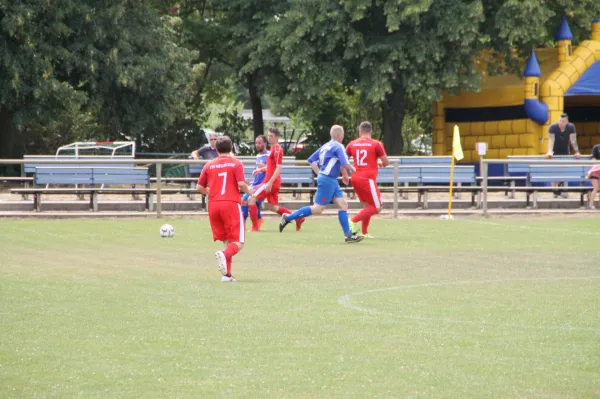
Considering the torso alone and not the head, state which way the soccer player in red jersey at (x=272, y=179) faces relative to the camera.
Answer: to the viewer's left

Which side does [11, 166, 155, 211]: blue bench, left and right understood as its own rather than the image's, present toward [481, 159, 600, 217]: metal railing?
left

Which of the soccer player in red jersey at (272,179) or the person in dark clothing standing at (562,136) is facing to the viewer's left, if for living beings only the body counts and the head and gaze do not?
the soccer player in red jersey

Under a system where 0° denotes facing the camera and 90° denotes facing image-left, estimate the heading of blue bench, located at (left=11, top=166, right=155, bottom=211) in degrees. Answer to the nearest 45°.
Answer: approximately 0°

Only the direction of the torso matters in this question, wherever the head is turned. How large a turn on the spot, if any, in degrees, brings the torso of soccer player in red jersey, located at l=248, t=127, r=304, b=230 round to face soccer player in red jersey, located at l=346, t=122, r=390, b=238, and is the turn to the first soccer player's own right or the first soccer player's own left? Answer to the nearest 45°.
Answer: approximately 135° to the first soccer player's own left

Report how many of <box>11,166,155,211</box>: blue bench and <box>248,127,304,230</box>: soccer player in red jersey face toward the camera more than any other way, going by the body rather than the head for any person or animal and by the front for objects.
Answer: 1

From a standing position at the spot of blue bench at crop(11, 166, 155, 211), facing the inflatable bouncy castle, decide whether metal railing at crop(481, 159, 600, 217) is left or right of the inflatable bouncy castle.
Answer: right

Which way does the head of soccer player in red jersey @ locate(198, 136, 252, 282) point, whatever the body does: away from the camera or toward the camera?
away from the camera

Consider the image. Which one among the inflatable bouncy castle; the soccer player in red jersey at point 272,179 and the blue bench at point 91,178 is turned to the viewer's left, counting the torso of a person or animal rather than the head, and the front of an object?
the soccer player in red jersey

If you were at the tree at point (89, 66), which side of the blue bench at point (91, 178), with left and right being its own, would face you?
back
